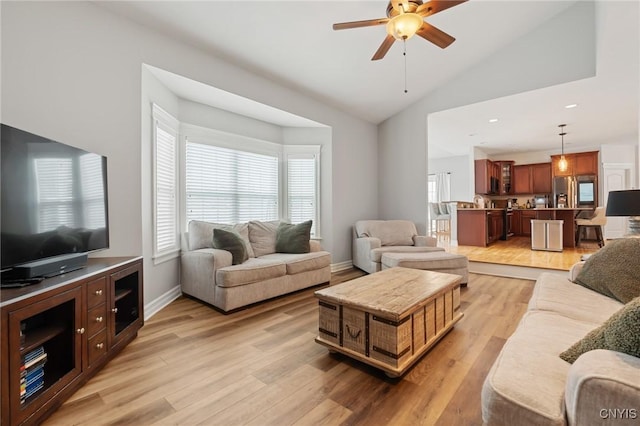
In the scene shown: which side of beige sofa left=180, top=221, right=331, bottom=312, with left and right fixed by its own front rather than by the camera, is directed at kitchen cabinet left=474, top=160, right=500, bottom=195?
left

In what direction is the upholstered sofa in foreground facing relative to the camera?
to the viewer's left

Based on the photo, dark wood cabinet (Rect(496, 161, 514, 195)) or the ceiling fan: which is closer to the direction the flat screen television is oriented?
the ceiling fan

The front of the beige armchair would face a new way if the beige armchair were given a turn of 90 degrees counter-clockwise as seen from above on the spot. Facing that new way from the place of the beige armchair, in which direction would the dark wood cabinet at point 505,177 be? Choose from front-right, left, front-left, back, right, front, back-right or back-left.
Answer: front

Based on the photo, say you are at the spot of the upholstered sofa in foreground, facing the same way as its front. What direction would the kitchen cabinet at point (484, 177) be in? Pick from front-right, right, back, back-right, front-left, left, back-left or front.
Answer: right

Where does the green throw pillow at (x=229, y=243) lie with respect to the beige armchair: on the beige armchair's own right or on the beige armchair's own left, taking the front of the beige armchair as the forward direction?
on the beige armchair's own right

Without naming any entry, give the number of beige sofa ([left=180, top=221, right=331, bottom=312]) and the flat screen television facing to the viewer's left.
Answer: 0

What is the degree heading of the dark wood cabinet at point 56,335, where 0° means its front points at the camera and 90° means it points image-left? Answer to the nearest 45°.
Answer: approximately 315°

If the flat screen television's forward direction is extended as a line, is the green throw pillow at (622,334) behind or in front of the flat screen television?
in front

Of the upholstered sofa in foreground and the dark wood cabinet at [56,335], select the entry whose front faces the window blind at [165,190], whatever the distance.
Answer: the upholstered sofa in foreground

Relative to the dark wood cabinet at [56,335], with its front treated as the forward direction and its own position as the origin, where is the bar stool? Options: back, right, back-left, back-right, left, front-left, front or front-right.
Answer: front-left

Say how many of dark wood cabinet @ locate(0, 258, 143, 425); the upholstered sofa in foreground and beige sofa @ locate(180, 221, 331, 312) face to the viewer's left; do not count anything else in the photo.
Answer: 1

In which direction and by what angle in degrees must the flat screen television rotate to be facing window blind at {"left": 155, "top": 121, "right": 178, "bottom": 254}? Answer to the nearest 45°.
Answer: approximately 90° to its left

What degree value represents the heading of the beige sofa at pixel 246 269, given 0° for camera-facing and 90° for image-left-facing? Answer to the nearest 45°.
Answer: approximately 315°

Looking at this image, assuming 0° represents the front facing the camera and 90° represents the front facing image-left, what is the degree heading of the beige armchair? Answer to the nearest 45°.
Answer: approximately 315°
